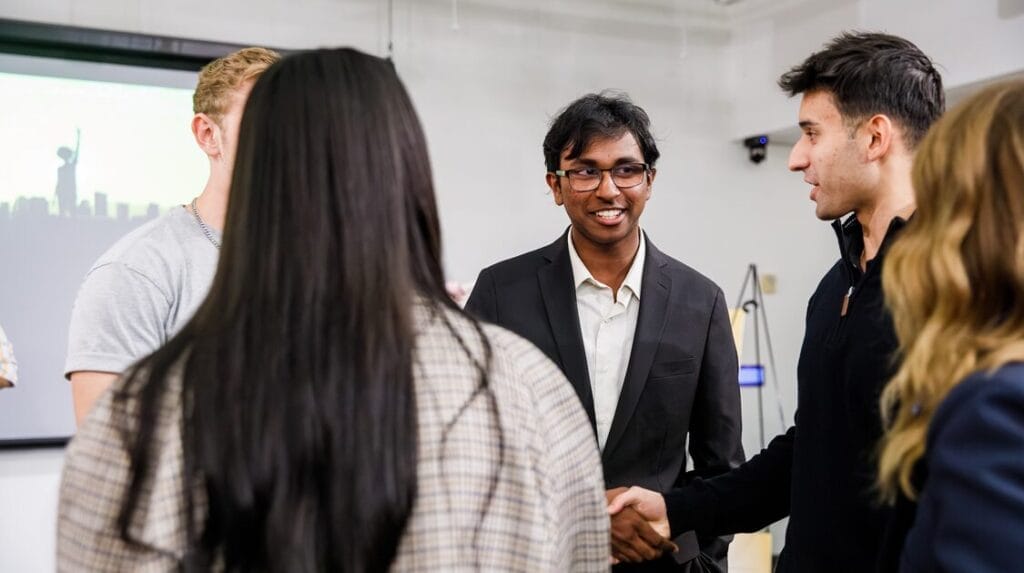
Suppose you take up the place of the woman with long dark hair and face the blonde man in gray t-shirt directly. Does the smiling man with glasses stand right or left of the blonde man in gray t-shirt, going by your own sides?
right

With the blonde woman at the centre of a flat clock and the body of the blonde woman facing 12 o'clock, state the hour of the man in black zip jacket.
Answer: The man in black zip jacket is roughly at 1 o'clock from the blonde woman.

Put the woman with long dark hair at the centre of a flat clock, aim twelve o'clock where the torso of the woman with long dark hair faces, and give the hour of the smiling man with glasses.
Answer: The smiling man with glasses is roughly at 1 o'clock from the woman with long dark hair.

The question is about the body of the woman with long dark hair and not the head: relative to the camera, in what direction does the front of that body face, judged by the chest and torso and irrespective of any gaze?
away from the camera

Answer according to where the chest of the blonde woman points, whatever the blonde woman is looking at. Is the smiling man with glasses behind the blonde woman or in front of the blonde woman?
in front

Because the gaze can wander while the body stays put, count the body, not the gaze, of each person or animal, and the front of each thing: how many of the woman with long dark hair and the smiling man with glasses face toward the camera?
1

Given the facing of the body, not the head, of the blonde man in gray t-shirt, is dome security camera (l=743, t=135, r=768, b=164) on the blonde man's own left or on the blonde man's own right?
on the blonde man's own left

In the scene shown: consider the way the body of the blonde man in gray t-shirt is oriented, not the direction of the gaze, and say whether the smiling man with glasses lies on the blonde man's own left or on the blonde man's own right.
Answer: on the blonde man's own left

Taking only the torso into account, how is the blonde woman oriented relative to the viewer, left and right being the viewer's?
facing away from the viewer and to the left of the viewer

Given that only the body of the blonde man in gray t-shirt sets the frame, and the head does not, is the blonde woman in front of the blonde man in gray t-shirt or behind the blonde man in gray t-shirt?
in front

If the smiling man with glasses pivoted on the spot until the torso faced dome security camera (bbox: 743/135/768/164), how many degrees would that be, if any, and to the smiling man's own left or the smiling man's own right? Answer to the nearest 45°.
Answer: approximately 180°

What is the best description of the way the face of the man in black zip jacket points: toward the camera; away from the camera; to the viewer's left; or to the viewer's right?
to the viewer's left

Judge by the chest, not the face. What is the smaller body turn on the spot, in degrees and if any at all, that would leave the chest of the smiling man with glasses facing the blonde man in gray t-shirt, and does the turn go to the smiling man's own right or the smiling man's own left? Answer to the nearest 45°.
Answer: approximately 45° to the smiling man's own right

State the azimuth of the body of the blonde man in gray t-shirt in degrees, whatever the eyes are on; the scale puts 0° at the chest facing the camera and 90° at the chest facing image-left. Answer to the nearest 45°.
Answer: approximately 315°

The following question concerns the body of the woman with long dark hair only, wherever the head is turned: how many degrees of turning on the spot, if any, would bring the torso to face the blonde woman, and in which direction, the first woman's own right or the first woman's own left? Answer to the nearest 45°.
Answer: approximately 90° to the first woman's own right
